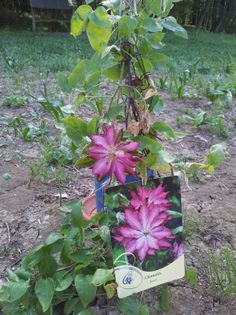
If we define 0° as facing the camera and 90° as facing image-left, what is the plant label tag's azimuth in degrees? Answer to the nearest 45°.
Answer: approximately 0°
